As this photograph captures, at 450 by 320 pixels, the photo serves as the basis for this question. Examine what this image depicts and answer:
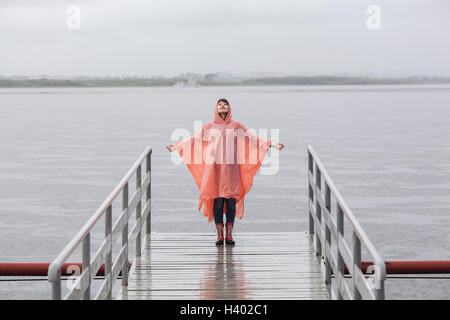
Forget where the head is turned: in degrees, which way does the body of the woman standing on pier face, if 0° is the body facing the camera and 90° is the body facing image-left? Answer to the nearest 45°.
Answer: approximately 0°
